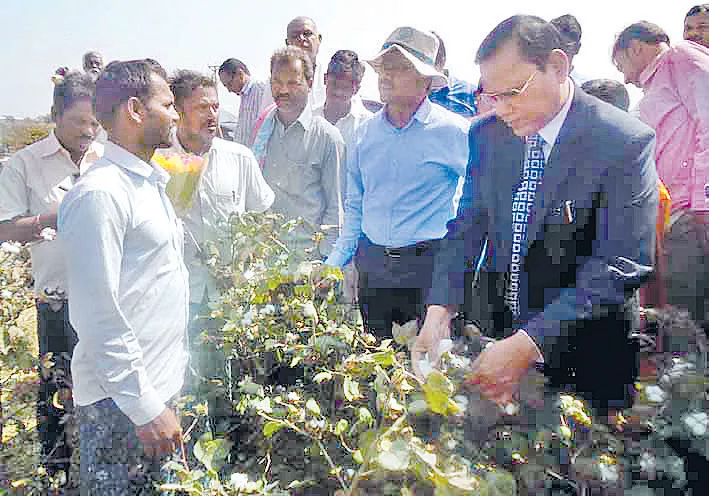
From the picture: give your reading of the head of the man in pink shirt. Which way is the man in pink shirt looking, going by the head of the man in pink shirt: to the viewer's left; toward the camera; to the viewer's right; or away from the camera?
to the viewer's left

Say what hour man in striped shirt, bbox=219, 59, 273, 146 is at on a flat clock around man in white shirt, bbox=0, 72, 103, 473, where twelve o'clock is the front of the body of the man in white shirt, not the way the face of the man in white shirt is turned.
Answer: The man in striped shirt is roughly at 9 o'clock from the man in white shirt.

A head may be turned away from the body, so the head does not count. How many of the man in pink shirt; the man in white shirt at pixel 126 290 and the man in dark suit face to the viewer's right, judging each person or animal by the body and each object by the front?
1

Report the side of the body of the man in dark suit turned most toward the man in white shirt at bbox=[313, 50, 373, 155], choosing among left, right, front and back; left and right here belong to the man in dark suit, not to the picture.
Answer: right

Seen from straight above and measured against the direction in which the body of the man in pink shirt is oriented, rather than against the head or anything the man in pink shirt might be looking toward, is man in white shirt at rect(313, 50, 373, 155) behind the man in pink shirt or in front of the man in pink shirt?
in front

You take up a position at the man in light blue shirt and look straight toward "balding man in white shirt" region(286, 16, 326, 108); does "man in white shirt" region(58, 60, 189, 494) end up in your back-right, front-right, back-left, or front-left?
back-left

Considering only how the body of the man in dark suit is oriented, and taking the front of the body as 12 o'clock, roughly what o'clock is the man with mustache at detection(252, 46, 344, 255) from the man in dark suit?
The man with mustache is roughly at 3 o'clock from the man in dark suit.

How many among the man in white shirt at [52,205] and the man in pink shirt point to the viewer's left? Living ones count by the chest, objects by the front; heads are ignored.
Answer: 1

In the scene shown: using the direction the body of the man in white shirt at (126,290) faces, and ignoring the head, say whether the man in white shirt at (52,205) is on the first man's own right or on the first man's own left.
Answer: on the first man's own left

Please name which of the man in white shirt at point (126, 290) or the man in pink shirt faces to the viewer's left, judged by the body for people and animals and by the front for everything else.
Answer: the man in pink shirt

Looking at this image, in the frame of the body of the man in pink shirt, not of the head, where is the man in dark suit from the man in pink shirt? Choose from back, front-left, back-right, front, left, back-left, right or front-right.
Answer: left

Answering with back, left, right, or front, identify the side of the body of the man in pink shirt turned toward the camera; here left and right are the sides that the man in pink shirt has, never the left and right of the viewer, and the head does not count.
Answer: left

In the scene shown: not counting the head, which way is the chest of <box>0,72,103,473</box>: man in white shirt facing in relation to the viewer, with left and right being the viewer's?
facing the viewer and to the right of the viewer

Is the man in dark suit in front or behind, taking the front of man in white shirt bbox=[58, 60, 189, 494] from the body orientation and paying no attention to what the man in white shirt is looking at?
in front
